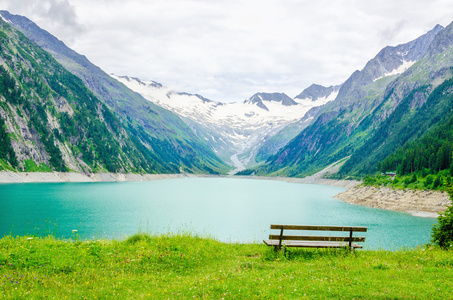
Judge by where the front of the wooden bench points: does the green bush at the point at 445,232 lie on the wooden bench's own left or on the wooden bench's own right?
on the wooden bench's own right

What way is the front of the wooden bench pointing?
away from the camera
